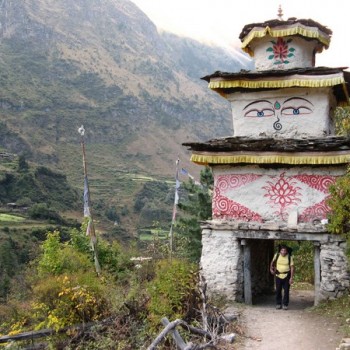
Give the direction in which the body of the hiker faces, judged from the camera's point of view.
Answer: toward the camera

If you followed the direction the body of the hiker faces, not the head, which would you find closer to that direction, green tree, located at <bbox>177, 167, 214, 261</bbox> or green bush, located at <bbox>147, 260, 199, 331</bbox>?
the green bush

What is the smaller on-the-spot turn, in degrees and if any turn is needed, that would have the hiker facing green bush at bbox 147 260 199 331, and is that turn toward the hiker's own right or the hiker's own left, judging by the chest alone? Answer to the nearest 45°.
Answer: approximately 45° to the hiker's own right

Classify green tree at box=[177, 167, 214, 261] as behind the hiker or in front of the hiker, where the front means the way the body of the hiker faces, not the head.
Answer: behind
